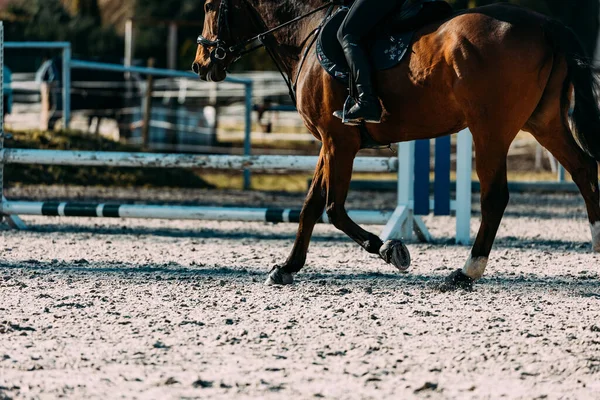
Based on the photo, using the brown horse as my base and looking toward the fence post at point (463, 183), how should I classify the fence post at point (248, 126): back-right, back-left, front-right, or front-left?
front-left

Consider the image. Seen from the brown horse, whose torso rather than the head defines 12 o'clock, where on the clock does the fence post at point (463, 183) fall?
The fence post is roughly at 3 o'clock from the brown horse.

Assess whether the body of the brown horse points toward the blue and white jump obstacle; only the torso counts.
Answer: no

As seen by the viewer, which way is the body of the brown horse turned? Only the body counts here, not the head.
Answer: to the viewer's left

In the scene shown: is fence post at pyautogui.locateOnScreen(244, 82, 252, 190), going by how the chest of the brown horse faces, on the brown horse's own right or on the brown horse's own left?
on the brown horse's own right
